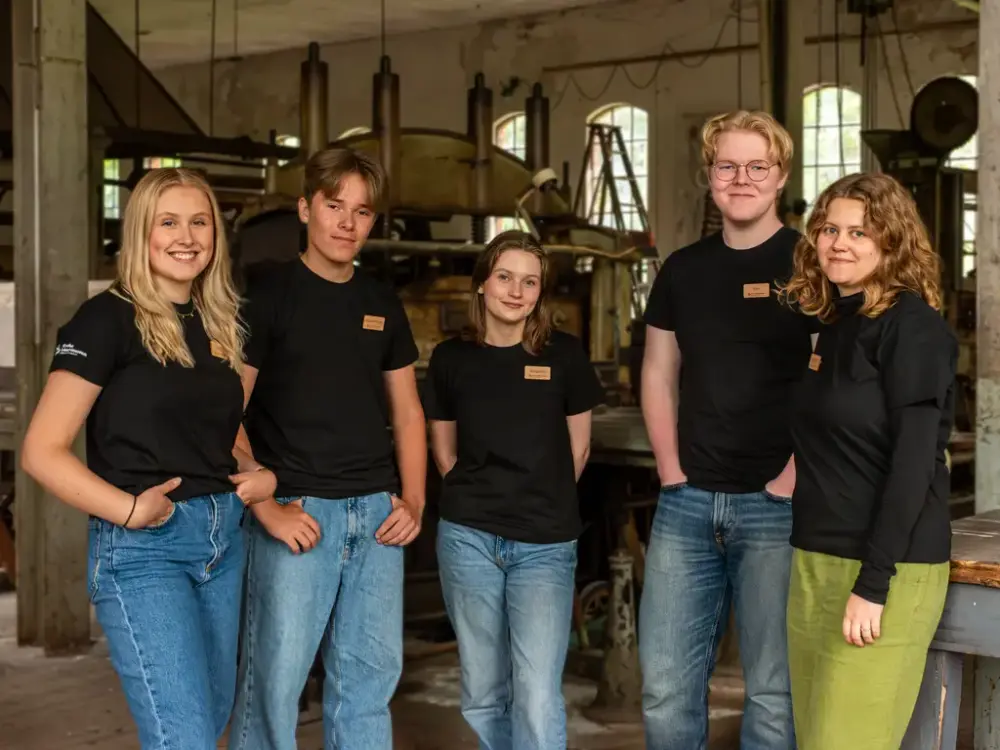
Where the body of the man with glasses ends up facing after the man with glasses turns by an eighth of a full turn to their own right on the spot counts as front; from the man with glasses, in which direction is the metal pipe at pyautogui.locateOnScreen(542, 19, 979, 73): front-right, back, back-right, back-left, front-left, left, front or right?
back-right

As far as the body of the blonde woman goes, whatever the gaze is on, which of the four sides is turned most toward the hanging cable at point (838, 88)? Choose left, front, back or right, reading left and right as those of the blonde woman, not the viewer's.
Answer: left

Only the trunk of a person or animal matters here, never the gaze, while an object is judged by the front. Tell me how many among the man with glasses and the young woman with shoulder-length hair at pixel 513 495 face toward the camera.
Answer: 2

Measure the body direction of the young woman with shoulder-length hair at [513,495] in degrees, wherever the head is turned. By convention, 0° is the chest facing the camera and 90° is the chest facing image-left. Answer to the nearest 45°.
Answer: approximately 0°

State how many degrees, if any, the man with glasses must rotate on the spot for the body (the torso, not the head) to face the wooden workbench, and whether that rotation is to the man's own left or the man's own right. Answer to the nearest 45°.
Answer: approximately 45° to the man's own left

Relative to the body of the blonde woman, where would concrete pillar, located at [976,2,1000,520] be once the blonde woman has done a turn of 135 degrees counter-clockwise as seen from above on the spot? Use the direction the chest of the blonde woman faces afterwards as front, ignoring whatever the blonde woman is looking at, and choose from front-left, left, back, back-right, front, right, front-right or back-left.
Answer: right

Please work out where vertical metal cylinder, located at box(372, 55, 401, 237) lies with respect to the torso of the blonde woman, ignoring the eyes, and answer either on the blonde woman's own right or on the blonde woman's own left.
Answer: on the blonde woman's own left

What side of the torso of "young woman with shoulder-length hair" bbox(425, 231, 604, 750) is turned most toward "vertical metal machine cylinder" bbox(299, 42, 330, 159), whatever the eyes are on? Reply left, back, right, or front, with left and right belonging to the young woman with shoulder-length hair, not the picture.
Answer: back

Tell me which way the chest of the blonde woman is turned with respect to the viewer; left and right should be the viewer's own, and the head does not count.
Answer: facing the viewer and to the right of the viewer

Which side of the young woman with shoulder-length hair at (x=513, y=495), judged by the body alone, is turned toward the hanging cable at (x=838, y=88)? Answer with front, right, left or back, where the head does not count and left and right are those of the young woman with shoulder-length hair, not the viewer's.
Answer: back
